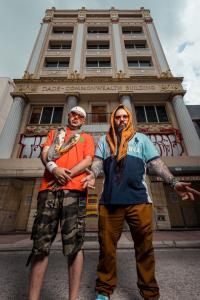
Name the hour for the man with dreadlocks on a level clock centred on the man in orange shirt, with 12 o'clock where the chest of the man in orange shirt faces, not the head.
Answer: The man with dreadlocks is roughly at 9 o'clock from the man in orange shirt.

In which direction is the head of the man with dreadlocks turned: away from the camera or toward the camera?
toward the camera

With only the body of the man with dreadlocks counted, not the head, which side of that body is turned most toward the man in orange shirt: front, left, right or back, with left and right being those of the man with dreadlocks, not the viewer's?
right

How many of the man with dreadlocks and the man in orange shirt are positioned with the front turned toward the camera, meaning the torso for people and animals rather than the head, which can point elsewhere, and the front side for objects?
2

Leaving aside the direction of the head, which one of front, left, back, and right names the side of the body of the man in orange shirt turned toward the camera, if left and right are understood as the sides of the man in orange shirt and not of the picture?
front
